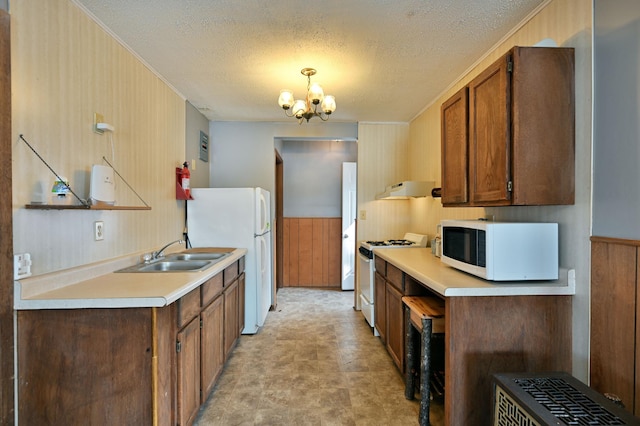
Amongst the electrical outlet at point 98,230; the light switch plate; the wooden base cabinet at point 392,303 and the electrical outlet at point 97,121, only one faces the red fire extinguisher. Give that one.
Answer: the wooden base cabinet

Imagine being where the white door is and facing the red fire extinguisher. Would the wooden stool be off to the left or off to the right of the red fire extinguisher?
left

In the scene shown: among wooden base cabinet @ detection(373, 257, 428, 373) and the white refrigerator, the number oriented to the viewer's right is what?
1

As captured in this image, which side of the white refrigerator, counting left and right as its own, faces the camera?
right

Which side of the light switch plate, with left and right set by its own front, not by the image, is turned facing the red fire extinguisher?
left

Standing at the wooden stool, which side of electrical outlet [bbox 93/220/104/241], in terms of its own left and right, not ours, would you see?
front

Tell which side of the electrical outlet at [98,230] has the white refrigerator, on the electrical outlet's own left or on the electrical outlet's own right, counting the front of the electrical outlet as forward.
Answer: on the electrical outlet's own left

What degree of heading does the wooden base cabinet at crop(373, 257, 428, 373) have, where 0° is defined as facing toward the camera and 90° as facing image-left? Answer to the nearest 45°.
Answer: approximately 90°

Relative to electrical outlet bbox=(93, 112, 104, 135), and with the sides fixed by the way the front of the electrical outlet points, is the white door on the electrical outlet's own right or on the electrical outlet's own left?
on the electrical outlet's own left

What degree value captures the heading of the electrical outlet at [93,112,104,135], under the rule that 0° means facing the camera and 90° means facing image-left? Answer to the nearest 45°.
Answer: approximately 315°

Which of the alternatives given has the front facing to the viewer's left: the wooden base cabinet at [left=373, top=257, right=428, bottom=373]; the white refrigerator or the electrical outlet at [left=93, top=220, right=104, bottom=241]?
the wooden base cabinet

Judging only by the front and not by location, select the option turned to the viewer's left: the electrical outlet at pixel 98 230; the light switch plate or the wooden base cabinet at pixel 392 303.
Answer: the wooden base cabinet

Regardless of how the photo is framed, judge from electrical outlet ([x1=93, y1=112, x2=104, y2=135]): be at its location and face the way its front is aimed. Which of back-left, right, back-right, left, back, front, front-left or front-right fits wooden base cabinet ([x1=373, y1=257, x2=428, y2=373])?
front-left
